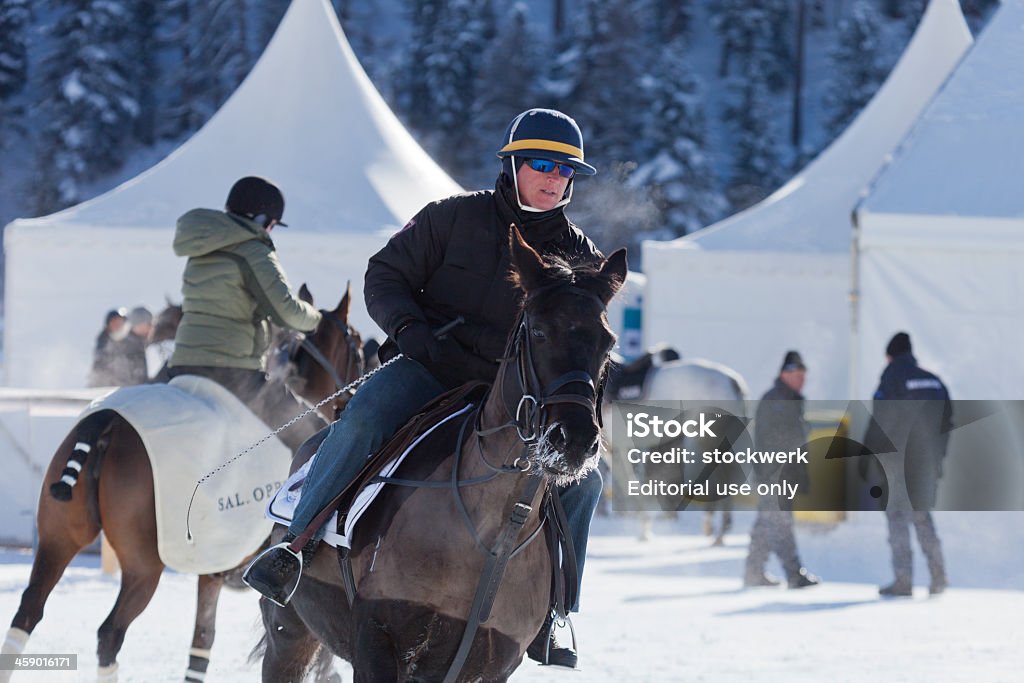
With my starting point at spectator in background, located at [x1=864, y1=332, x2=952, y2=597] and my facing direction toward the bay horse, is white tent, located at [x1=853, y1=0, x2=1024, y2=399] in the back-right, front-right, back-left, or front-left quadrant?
back-right

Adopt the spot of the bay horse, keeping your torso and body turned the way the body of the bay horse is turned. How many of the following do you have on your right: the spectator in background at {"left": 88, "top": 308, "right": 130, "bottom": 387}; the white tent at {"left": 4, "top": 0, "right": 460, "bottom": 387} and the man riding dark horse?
1

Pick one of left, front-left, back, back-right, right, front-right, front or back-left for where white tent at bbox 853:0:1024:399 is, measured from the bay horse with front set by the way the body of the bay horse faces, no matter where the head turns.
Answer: front

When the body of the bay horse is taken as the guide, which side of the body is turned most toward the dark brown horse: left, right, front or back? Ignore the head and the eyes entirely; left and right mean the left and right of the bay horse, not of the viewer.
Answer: right

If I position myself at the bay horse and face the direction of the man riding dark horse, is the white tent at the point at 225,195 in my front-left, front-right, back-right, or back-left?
back-left

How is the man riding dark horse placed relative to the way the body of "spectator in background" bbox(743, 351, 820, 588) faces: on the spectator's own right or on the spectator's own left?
on the spectator's own right

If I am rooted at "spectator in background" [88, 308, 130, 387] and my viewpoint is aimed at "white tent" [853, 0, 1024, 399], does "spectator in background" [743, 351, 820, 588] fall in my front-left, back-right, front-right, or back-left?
front-right

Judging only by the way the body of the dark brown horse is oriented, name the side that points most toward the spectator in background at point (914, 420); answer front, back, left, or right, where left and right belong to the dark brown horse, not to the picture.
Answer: left

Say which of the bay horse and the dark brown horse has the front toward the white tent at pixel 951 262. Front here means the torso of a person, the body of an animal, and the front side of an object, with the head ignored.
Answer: the bay horse

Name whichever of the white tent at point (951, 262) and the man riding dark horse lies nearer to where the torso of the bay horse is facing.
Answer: the white tent

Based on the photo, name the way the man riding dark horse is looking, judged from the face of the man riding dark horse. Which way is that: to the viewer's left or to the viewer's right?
to the viewer's right

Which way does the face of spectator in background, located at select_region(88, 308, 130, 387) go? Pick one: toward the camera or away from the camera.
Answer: toward the camera
